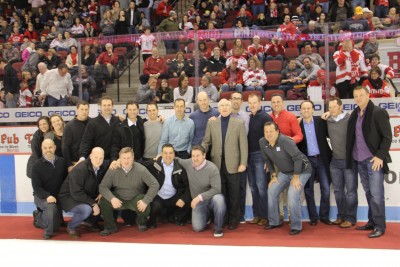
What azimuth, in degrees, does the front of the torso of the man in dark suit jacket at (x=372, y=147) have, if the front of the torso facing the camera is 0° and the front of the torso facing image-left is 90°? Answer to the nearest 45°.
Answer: approximately 45°

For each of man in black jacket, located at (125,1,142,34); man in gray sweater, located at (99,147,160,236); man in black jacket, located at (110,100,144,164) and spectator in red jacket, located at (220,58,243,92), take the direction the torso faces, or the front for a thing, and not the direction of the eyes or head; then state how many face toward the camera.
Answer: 4

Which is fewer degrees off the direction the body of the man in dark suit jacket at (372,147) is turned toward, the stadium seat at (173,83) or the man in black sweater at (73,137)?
the man in black sweater

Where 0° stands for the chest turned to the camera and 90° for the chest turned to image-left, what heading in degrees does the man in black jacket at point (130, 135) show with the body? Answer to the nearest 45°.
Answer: approximately 0°

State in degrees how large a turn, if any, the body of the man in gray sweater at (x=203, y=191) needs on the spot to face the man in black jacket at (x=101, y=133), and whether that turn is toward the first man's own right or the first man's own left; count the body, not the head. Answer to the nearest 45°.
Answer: approximately 90° to the first man's own right

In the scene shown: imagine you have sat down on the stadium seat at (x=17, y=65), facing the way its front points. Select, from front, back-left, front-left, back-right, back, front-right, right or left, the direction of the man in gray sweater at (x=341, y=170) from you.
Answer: front-left

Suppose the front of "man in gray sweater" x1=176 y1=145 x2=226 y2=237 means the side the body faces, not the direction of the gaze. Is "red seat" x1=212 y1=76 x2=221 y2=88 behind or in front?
behind

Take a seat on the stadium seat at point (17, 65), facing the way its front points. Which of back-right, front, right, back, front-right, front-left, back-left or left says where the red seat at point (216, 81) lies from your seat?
front-left

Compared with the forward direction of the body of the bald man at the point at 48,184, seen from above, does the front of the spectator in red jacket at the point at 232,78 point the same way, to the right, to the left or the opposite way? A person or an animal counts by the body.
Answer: the same way

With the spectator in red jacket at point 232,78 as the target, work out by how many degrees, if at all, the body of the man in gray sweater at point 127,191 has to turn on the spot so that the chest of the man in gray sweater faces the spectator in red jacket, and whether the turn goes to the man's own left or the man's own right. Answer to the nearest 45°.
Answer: approximately 135° to the man's own left

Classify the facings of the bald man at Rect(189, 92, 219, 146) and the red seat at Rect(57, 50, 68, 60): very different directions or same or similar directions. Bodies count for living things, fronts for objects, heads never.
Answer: same or similar directions

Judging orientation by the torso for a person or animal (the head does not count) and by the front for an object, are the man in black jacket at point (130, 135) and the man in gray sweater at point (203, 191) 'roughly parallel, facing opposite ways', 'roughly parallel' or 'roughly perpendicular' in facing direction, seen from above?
roughly parallel

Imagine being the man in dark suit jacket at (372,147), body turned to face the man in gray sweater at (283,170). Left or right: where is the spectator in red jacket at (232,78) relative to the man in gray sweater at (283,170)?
right

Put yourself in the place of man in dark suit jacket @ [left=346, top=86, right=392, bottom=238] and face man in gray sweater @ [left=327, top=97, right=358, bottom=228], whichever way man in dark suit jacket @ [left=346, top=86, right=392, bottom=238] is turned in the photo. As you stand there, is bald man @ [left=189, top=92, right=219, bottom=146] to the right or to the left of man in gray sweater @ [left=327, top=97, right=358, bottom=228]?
left

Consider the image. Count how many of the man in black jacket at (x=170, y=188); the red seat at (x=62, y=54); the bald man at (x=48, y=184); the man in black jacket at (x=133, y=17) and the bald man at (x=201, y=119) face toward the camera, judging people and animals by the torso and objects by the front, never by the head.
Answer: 5

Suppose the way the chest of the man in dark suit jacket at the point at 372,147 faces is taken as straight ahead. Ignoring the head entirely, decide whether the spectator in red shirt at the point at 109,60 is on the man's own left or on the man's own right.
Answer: on the man's own right

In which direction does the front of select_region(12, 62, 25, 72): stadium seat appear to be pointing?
toward the camera

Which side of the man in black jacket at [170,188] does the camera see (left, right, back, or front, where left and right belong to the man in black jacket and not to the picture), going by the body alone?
front

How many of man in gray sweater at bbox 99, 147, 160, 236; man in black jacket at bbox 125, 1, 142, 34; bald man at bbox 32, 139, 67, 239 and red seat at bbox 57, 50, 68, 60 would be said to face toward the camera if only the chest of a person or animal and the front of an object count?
4

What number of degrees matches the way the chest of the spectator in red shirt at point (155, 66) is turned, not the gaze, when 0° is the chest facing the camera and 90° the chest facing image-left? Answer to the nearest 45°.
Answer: approximately 0°

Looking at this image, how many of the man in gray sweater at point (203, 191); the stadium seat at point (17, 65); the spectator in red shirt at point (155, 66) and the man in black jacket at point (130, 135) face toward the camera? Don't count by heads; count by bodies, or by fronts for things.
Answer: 4
